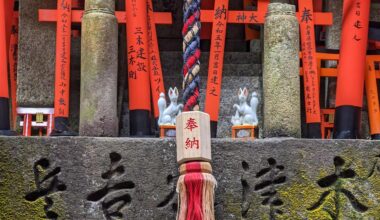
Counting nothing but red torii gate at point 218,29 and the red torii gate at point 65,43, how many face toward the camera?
2

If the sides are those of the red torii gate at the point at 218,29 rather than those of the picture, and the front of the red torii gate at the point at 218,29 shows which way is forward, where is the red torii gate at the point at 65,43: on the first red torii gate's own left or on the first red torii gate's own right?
on the first red torii gate's own right

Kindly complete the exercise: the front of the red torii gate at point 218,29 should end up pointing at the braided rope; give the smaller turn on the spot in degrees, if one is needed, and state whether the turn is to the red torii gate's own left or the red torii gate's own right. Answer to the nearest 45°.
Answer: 0° — it already faces it

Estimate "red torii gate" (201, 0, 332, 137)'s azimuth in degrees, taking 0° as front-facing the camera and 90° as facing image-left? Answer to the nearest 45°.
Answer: approximately 0°

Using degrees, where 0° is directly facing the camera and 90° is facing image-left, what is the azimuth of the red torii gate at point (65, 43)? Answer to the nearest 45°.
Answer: approximately 0°

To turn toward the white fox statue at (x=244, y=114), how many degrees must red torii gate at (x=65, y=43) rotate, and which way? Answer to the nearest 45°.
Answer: approximately 45° to its left
